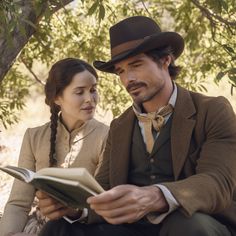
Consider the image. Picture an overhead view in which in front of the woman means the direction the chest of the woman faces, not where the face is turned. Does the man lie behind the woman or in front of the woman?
in front

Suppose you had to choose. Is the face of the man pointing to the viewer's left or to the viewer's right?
to the viewer's left

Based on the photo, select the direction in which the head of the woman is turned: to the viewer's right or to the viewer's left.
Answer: to the viewer's right

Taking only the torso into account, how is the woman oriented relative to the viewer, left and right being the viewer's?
facing the viewer
